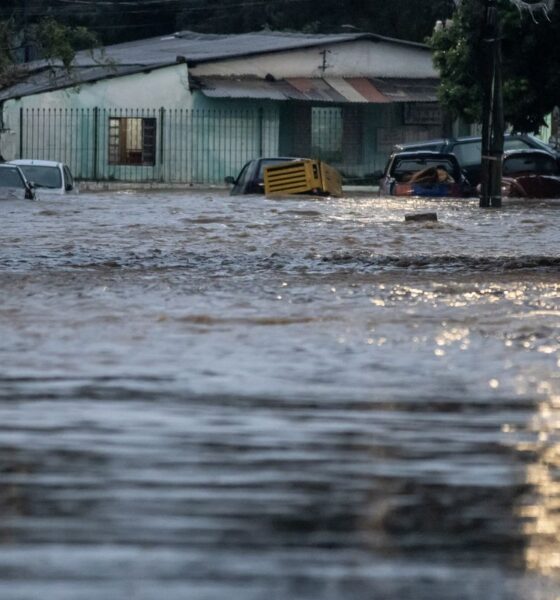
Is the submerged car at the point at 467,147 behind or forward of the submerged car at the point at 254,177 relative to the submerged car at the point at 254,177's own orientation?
behind

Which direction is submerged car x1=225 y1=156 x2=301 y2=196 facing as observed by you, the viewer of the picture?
facing the viewer and to the left of the viewer

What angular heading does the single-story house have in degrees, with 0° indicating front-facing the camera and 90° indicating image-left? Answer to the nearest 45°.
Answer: approximately 0°

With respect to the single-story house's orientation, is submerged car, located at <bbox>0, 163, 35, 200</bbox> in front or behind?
in front

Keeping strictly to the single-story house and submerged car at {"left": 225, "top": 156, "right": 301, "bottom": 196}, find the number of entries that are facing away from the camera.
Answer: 0

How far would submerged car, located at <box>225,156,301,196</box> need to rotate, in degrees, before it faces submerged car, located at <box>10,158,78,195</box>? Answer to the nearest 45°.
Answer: approximately 45° to its right

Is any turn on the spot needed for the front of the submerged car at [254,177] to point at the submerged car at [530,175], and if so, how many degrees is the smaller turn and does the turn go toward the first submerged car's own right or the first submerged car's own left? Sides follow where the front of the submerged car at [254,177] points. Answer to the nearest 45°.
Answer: approximately 135° to the first submerged car's own left

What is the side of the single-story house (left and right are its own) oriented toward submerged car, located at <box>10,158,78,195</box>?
front
